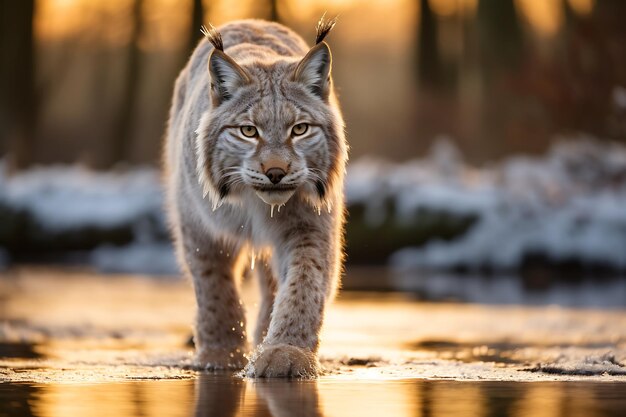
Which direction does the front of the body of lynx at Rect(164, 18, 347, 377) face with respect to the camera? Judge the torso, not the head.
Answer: toward the camera

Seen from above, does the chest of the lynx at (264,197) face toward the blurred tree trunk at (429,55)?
no

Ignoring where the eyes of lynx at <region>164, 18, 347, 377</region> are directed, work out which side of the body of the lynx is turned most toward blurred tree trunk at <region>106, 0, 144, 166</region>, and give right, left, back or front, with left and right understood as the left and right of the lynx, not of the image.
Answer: back

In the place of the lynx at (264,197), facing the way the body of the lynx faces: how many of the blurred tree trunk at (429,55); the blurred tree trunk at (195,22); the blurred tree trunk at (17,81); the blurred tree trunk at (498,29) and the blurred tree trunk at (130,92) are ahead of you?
0

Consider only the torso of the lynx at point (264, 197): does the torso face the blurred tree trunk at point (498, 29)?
no

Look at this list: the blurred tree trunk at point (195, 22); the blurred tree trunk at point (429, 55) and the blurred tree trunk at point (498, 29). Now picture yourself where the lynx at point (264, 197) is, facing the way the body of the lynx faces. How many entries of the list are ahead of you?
0

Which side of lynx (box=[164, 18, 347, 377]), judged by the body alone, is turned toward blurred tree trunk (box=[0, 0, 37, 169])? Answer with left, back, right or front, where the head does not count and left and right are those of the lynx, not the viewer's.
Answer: back

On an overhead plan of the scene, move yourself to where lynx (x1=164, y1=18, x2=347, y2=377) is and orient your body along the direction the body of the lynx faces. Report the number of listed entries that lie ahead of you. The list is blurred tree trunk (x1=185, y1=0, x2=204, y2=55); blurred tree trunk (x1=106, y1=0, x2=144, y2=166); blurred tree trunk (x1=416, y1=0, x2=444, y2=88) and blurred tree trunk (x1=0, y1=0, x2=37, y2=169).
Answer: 0

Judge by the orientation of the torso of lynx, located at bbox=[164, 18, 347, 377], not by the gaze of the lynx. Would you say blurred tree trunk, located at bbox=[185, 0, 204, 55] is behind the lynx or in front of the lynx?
behind

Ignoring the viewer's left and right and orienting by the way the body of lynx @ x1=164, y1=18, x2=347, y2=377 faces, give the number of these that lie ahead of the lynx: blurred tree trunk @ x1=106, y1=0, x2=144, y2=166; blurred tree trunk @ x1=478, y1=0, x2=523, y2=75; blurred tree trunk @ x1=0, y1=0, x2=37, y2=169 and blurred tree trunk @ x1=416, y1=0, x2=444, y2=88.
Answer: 0
